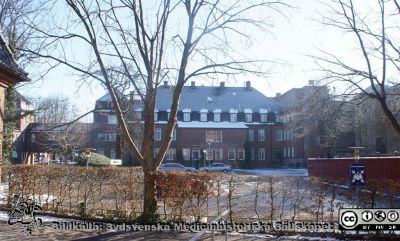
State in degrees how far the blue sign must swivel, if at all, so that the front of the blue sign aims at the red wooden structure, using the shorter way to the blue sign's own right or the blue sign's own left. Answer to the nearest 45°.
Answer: approximately 180°

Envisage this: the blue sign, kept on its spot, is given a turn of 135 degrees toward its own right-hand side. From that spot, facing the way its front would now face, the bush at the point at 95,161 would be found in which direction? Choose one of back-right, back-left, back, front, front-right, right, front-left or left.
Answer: front

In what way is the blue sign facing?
toward the camera

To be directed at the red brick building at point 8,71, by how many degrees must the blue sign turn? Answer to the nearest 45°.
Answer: approximately 45° to its right
